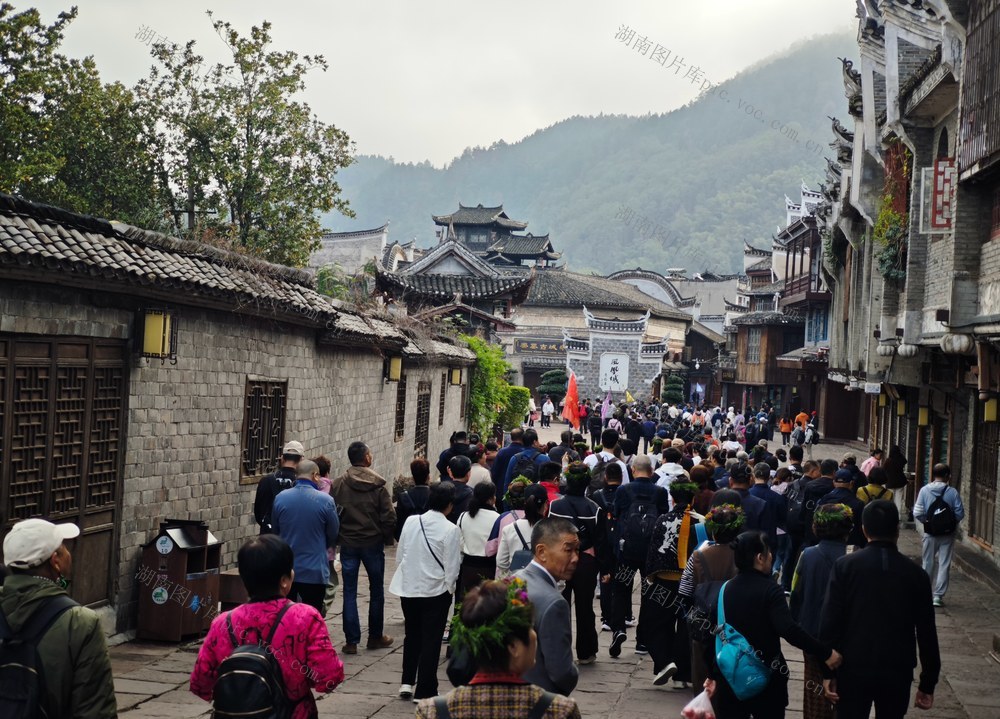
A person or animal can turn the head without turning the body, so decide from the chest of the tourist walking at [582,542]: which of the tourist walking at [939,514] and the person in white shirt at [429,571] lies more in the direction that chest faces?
the tourist walking

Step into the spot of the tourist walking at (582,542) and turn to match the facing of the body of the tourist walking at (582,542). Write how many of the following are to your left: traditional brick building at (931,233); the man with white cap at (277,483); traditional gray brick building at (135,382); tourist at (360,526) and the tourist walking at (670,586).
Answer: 3

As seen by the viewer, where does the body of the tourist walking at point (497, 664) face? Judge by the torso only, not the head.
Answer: away from the camera

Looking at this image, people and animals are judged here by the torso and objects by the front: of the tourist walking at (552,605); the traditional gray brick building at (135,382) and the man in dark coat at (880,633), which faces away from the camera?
the man in dark coat

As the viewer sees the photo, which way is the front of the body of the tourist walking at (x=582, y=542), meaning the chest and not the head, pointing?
away from the camera

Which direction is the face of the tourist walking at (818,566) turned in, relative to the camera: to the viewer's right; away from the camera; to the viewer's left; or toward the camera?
away from the camera

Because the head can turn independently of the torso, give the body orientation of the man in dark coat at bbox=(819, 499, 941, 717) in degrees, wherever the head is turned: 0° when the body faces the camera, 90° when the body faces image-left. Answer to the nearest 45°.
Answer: approximately 180°

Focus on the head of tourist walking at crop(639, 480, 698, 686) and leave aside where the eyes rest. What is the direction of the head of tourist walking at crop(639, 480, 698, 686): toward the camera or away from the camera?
away from the camera

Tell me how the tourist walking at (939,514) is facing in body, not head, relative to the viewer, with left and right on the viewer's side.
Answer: facing away from the viewer

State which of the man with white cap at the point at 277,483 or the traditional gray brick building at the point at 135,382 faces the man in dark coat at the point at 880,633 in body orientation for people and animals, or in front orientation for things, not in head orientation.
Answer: the traditional gray brick building

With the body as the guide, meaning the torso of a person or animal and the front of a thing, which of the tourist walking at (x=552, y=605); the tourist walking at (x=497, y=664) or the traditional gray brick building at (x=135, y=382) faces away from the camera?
the tourist walking at (x=497, y=664)
